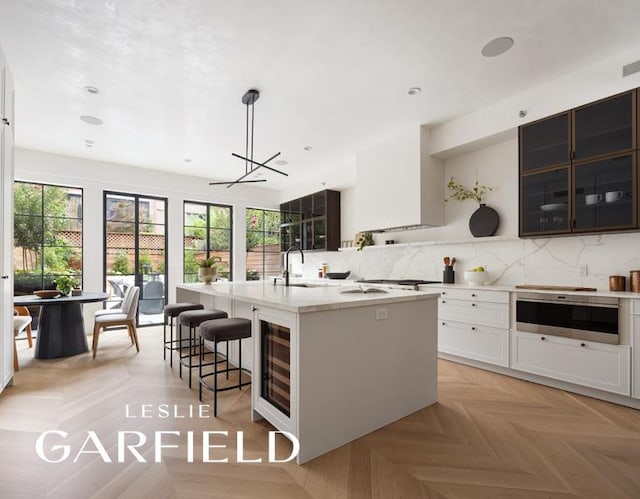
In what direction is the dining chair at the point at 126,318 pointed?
to the viewer's left

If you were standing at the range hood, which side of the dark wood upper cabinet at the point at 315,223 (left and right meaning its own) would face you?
left

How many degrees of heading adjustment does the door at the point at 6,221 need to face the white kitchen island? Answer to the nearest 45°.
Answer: approximately 45° to its right

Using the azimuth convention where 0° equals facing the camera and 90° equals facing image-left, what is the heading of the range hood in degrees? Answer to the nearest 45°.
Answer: approximately 45°

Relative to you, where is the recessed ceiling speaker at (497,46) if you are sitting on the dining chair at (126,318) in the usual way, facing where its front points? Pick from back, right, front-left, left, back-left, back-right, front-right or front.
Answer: back-left

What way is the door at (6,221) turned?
to the viewer's right

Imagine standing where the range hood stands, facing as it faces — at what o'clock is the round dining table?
The round dining table is roughly at 1 o'clock from the range hood.

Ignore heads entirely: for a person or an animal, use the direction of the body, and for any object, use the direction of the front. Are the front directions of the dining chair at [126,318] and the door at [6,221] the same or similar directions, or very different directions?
very different directions

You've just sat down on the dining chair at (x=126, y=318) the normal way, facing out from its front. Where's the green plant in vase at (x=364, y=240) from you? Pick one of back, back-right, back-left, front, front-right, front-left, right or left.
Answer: back
